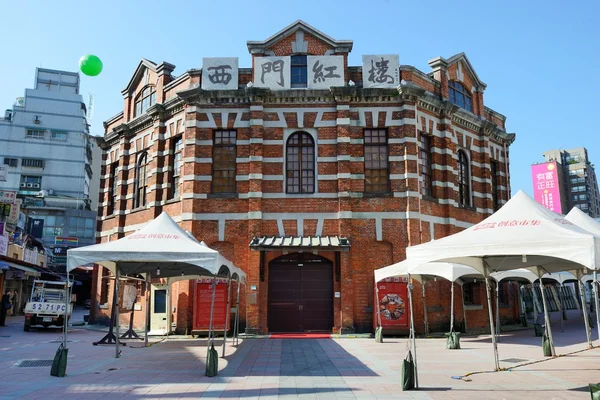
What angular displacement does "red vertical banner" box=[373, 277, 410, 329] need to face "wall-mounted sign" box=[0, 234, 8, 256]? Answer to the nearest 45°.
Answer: approximately 90° to its right

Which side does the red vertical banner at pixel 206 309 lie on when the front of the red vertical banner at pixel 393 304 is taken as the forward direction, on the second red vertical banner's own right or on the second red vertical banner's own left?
on the second red vertical banner's own right

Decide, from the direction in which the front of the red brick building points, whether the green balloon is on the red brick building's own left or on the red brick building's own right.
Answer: on the red brick building's own right

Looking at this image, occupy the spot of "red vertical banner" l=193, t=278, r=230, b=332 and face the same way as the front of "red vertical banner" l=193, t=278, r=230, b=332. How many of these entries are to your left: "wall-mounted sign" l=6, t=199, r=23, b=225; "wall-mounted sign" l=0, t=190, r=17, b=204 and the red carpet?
1

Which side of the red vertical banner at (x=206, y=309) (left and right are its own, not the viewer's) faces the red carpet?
left

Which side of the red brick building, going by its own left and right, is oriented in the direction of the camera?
front

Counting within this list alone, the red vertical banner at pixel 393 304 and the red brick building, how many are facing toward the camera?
2

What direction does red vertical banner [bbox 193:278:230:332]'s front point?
toward the camera

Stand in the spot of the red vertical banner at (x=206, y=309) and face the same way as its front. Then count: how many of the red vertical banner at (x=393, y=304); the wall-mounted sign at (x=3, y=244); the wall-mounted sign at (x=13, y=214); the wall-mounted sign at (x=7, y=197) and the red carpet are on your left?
2
